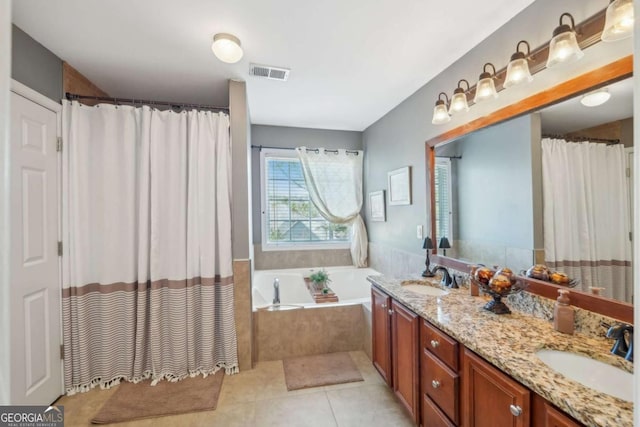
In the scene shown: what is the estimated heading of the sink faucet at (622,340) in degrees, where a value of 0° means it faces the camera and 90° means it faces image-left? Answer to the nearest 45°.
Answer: approximately 90°

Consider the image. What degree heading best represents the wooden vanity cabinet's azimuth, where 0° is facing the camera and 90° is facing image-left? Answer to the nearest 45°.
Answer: approximately 45°

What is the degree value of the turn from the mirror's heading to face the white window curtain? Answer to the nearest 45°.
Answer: approximately 90° to its right

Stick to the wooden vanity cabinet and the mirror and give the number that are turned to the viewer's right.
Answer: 0

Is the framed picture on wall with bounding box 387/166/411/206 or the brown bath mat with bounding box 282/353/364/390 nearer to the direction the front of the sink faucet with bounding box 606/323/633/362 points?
the brown bath mat

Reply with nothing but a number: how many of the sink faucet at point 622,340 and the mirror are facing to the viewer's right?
0

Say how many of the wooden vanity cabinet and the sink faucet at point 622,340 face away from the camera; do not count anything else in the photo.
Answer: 0

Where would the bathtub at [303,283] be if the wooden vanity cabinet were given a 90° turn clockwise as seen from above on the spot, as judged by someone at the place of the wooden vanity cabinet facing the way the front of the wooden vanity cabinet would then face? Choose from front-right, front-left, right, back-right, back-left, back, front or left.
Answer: front
